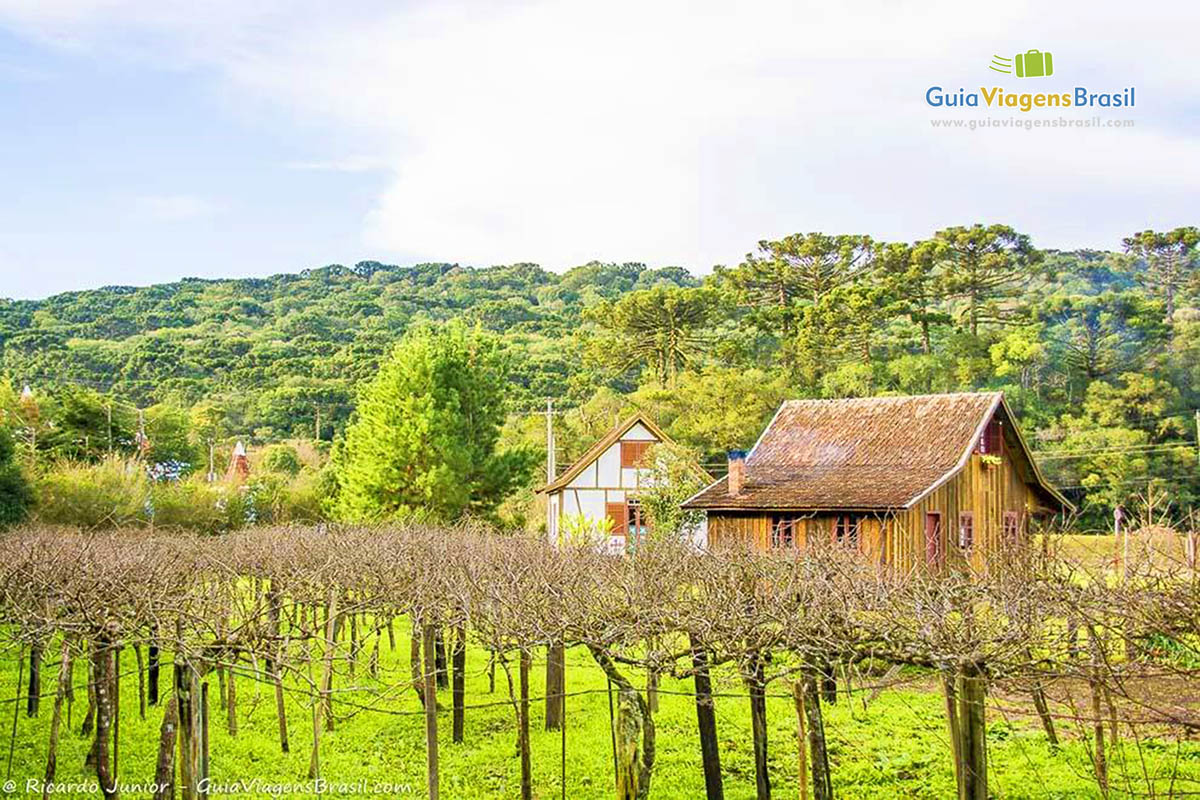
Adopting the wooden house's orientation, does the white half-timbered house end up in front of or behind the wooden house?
behind

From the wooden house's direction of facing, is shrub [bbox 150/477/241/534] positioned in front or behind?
behind

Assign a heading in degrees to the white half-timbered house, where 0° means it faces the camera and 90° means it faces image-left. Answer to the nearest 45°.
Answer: approximately 0°

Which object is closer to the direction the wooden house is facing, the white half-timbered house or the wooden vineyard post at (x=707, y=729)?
the wooden vineyard post

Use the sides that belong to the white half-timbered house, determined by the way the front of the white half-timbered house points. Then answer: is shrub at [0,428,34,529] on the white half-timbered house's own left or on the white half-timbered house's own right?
on the white half-timbered house's own right

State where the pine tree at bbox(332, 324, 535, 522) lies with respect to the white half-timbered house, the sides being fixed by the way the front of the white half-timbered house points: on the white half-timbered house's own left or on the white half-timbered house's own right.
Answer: on the white half-timbered house's own right

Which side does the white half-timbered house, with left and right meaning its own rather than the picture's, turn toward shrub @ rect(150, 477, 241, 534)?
right

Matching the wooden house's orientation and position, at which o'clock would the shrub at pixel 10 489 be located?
The shrub is roughly at 4 o'clock from the wooden house.

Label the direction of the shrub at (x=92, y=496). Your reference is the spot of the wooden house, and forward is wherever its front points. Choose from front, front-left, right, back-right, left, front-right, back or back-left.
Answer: back-right

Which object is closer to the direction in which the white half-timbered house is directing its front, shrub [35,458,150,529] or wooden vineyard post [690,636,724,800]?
the wooden vineyard post

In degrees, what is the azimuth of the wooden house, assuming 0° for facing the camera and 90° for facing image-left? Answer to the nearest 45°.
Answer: approximately 315°

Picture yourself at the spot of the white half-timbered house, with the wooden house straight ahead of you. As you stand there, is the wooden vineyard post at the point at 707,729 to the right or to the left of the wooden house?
right

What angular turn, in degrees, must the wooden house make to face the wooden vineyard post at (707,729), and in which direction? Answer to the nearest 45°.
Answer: approximately 45° to its right

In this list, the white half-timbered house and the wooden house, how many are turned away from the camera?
0

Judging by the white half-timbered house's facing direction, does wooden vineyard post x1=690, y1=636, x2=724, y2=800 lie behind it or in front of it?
in front
